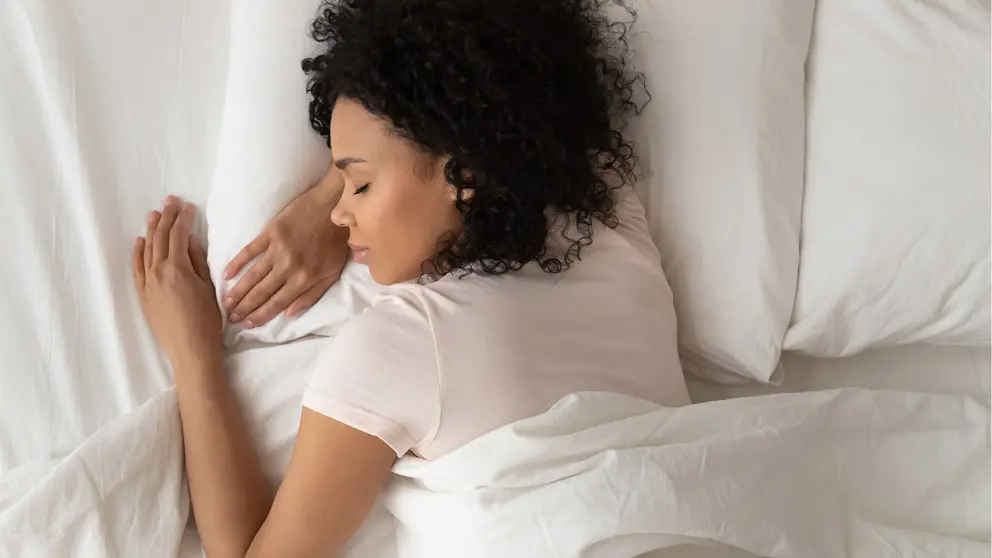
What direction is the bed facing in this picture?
toward the camera
